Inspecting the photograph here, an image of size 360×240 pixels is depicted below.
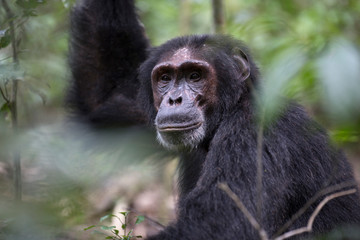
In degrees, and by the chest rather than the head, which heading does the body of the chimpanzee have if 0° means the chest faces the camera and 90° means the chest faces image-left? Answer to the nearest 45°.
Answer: approximately 45°
